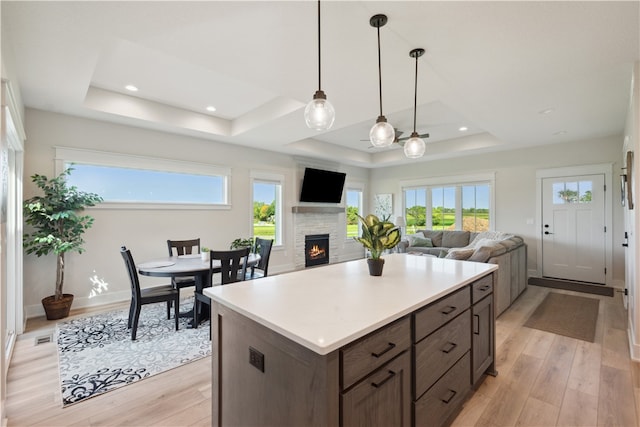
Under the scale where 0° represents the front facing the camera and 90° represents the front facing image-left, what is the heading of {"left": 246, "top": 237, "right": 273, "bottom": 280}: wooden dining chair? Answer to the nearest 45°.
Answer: approximately 45°

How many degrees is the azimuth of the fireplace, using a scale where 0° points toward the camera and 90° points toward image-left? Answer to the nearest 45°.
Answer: approximately 315°

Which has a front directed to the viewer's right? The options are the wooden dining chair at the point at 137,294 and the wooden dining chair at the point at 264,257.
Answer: the wooden dining chair at the point at 137,294

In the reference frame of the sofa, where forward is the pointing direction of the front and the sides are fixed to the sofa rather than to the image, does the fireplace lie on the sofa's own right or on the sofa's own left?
on the sofa's own right

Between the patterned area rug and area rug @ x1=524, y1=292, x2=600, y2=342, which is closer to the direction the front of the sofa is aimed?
the patterned area rug

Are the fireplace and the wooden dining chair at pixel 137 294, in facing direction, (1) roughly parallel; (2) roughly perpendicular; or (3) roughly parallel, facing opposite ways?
roughly perpendicular

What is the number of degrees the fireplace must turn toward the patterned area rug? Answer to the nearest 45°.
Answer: approximately 90° to its right

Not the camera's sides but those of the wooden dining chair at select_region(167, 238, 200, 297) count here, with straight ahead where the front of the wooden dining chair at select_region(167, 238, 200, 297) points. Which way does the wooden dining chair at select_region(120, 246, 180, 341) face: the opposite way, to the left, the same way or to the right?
to the left

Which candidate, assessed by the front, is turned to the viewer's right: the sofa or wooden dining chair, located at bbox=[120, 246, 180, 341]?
the wooden dining chair

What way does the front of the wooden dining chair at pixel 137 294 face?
to the viewer's right
